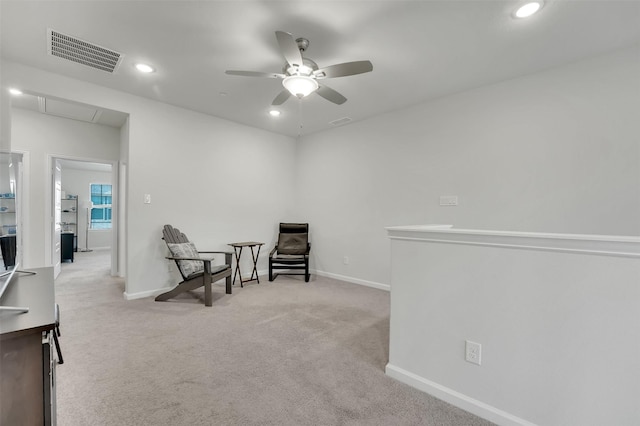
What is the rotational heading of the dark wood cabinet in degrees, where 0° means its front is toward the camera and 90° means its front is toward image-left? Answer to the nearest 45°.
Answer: approximately 270°

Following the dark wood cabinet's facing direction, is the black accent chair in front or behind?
in front

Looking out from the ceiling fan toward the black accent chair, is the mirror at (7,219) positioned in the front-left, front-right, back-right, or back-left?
back-left

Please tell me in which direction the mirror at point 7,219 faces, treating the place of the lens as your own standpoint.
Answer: facing the viewer and to the right of the viewer

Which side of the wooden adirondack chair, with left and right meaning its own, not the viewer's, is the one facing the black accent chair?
left

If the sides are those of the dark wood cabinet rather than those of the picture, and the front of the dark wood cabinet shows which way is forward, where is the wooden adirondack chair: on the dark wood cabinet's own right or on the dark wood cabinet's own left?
on the dark wood cabinet's own left

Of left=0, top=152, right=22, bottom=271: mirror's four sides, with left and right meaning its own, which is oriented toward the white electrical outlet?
front

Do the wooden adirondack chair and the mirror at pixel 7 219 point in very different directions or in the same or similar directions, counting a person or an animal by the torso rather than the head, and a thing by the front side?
same or similar directions

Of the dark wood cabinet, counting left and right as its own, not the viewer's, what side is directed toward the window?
left

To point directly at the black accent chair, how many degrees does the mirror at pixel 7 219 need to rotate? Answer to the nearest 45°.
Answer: approximately 90° to its left

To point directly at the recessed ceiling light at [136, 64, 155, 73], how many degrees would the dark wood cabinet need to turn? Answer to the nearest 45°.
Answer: approximately 45° to its left

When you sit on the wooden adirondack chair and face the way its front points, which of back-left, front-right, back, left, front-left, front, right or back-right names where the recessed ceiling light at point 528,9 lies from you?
front

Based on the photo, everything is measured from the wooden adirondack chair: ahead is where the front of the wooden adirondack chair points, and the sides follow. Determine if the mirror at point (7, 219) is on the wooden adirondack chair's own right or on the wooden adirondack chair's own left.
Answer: on the wooden adirondack chair's own right

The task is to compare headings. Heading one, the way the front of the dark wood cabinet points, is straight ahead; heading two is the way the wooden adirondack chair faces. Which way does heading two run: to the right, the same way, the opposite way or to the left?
to the right

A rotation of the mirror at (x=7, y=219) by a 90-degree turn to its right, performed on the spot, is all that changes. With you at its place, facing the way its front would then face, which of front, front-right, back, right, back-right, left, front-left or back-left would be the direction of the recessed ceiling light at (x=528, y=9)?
left
